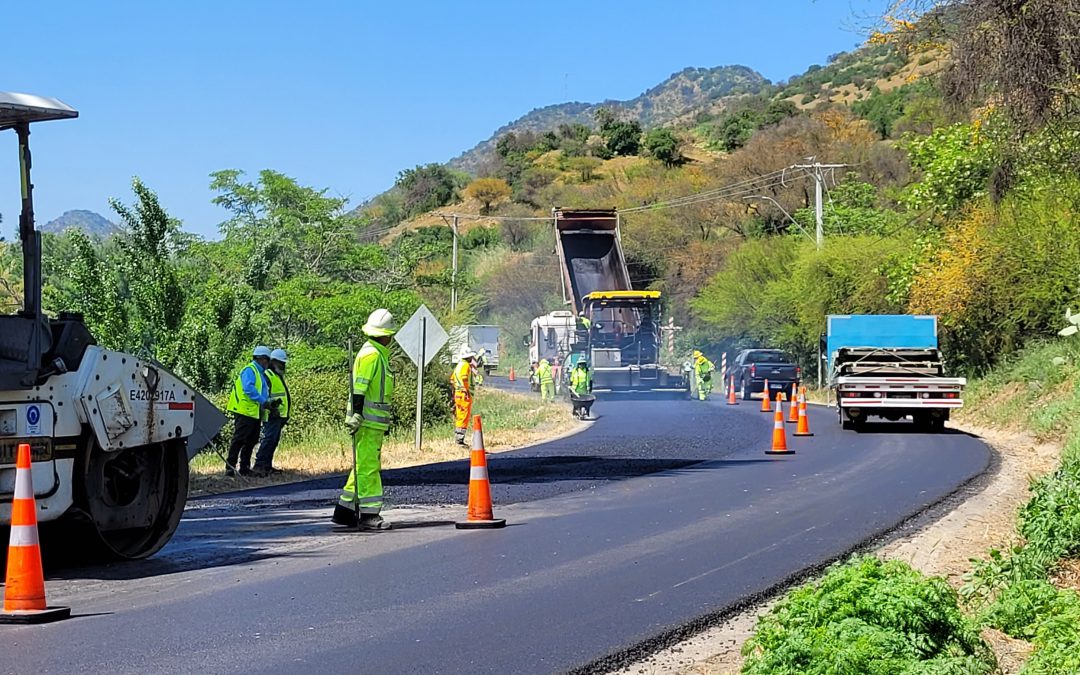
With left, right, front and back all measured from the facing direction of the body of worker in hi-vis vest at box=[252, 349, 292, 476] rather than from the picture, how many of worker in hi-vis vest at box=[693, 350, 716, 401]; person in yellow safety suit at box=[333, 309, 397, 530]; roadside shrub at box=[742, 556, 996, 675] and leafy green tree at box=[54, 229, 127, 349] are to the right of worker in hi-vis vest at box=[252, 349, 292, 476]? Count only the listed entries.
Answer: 2

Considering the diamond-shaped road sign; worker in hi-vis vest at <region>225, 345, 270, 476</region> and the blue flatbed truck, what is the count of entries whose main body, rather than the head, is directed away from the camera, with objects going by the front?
2

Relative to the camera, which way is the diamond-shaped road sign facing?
away from the camera

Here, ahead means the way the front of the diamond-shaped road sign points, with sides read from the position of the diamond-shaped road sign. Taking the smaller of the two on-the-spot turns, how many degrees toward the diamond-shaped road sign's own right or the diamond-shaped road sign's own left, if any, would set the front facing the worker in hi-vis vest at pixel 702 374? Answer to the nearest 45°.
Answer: approximately 45° to the diamond-shaped road sign's own right

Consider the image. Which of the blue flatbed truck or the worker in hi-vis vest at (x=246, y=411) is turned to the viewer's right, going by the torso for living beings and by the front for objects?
the worker in hi-vis vest

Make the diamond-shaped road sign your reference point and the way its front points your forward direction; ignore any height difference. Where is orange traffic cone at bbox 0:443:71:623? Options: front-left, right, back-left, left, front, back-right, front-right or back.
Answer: back

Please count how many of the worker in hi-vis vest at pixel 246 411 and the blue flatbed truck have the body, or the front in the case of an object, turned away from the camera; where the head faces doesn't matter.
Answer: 1

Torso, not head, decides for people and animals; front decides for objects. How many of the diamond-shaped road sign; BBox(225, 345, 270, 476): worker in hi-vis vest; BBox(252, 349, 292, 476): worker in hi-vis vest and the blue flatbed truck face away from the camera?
2

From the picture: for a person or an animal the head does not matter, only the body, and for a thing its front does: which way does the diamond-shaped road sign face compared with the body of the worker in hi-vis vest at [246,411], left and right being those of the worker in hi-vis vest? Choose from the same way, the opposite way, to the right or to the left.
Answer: to the left

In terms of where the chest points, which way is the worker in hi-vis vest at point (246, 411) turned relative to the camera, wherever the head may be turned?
to the viewer's right
